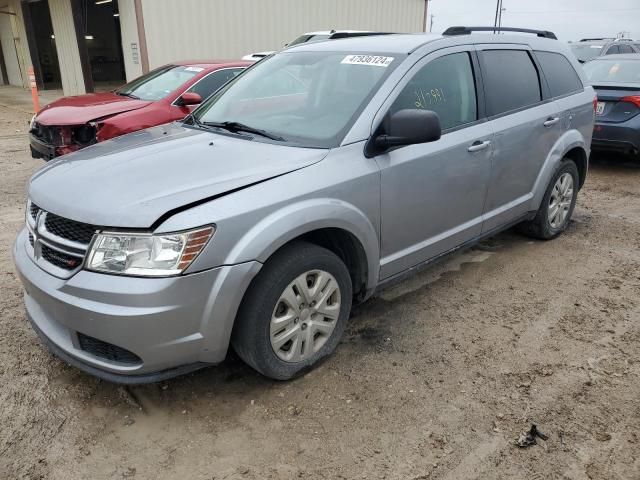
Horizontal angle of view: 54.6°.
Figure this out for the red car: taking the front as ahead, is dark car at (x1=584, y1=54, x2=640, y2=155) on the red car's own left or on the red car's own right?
on the red car's own left

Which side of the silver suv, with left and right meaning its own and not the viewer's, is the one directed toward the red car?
right

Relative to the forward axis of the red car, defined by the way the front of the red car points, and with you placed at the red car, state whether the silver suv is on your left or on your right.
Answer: on your left

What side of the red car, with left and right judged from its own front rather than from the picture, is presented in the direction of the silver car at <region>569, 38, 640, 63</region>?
back

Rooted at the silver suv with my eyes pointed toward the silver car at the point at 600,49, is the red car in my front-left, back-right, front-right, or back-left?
front-left

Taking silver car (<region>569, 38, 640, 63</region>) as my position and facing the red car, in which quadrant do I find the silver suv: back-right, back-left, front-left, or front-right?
front-left

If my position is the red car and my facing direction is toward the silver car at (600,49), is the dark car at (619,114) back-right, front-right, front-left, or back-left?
front-right

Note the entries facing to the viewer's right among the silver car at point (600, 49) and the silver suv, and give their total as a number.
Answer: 0

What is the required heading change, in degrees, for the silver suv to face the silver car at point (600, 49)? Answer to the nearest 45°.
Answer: approximately 180°

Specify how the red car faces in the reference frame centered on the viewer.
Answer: facing the viewer and to the left of the viewer

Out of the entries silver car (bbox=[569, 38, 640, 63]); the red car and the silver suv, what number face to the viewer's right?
0

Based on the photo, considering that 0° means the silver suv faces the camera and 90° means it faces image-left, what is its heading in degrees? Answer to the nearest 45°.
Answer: approximately 45°

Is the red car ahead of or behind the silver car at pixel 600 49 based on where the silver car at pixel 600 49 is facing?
ahead

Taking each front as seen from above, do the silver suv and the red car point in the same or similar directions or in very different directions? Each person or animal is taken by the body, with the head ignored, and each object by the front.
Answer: same or similar directions

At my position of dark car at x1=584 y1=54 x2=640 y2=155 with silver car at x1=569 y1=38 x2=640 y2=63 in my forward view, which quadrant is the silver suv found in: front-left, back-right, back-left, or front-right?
back-left

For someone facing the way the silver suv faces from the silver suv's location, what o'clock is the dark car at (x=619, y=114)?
The dark car is roughly at 6 o'clock from the silver suv.
